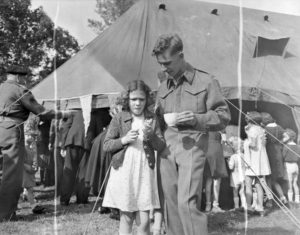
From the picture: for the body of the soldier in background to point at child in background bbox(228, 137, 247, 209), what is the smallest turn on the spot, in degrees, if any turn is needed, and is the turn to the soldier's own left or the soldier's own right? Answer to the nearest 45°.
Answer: approximately 45° to the soldier's own right

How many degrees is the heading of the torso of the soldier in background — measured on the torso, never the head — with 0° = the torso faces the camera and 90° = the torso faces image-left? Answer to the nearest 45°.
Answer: approximately 225°

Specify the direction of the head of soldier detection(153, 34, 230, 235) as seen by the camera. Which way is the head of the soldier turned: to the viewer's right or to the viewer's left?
to the viewer's left
